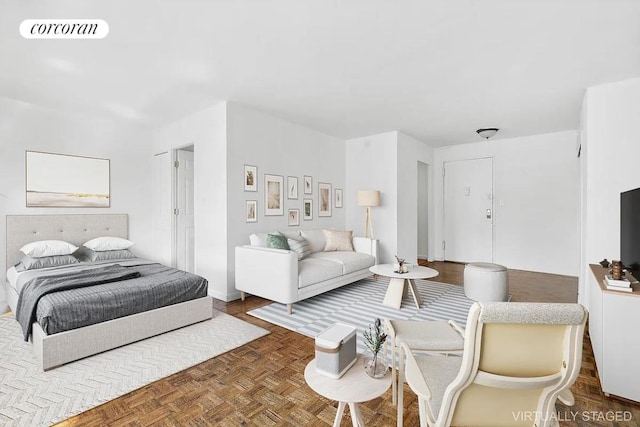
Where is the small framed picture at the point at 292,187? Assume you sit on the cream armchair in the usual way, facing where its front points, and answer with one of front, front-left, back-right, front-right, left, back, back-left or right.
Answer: front

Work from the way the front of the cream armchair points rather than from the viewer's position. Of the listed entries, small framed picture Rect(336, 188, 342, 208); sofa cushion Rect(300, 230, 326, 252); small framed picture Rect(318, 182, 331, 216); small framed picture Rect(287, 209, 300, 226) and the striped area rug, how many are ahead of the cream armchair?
5

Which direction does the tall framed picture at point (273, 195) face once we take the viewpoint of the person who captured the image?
facing the viewer and to the right of the viewer

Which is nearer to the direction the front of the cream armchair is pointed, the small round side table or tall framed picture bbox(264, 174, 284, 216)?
the tall framed picture

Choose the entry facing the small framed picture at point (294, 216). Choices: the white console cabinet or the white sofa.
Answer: the white console cabinet

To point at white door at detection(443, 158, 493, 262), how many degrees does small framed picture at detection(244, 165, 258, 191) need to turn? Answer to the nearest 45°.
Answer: approximately 45° to its left

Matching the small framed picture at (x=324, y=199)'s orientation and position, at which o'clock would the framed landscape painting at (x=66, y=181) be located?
The framed landscape painting is roughly at 4 o'clock from the small framed picture.

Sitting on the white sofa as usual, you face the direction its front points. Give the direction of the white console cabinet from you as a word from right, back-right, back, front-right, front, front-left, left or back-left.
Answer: front

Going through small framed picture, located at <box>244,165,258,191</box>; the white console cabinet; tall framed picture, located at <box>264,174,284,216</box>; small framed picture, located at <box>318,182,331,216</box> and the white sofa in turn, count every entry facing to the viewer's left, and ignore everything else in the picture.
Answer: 1

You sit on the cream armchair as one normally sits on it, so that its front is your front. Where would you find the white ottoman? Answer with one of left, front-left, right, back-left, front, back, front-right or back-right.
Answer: front-right

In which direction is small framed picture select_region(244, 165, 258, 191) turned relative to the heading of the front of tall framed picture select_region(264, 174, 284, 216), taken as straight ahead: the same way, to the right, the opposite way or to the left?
the same way

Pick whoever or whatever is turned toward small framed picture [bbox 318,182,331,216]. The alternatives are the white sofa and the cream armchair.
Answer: the cream armchair

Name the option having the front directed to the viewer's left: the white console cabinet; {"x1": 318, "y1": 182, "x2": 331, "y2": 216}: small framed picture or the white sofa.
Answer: the white console cabinet

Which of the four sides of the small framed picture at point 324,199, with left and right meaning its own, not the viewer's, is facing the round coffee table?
front

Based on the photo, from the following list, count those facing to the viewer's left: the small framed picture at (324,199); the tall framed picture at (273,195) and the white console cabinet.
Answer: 1

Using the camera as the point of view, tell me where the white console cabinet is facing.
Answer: facing to the left of the viewer

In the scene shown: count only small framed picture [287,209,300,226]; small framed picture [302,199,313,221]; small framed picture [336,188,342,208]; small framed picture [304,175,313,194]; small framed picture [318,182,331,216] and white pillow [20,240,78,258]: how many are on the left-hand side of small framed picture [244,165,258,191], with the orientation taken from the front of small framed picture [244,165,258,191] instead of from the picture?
5
